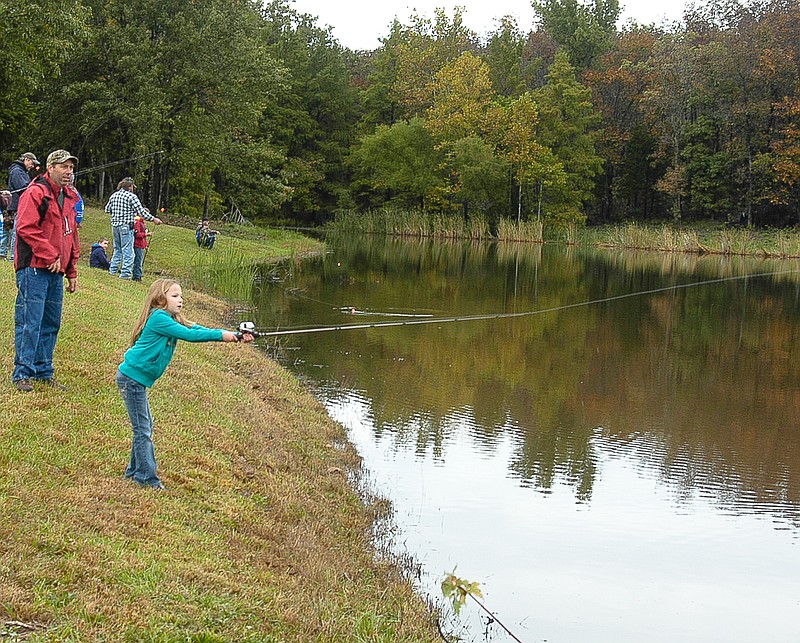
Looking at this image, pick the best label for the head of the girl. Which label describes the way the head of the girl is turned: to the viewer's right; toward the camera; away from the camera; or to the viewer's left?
to the viewer's right

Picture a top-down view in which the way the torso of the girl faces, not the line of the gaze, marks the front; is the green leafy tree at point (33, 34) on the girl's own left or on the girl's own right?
on the girl's own left

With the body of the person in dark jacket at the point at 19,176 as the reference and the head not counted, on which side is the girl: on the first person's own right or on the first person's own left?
on the first person's own right

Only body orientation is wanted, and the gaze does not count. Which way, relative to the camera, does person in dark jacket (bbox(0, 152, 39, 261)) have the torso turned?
to the viewer's right

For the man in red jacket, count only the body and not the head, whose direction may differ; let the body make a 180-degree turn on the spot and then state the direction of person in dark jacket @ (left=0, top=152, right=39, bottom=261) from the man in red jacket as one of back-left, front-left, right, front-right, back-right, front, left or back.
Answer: front-right

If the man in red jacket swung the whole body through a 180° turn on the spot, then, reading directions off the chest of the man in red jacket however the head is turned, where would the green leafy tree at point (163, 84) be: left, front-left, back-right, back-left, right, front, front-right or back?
front-right

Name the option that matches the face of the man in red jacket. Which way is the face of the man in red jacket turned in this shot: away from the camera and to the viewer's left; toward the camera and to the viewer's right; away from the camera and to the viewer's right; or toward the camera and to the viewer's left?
toward the camera and to the viewer's right

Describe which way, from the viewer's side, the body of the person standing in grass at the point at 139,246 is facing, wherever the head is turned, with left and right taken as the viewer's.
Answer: facing to the right of the viewer

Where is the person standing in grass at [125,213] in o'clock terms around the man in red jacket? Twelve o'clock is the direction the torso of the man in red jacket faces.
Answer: The person standing in grass is roughly at 8 o'clock from the man in red jacket.

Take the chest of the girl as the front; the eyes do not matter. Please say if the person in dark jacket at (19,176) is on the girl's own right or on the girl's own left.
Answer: on the girl's own left

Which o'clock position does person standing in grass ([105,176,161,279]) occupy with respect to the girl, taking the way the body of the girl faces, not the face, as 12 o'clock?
The person standing in grass is roughly at 9 o'clock from the girl.

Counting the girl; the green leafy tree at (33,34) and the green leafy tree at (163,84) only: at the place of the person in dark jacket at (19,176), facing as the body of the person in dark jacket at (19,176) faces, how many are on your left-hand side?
2

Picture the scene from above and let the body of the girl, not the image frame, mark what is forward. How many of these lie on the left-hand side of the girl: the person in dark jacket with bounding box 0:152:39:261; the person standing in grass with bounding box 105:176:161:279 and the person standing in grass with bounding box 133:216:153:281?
3
